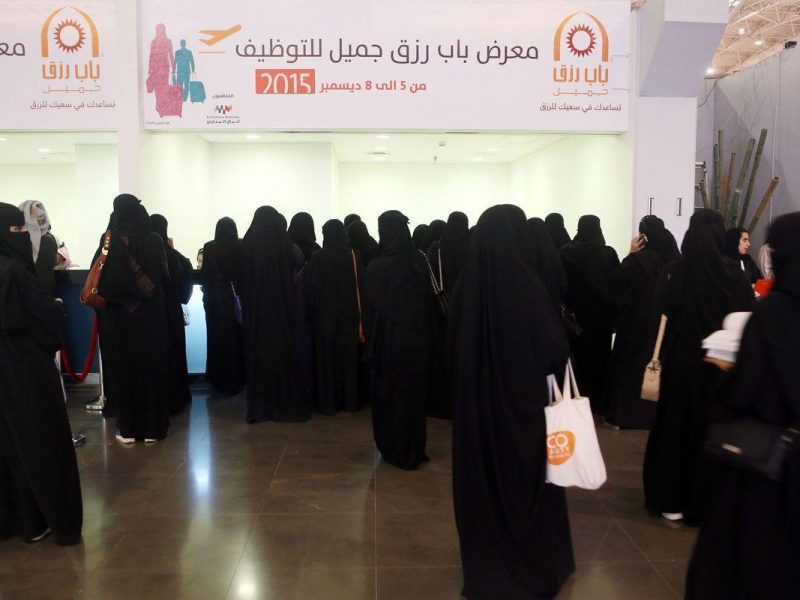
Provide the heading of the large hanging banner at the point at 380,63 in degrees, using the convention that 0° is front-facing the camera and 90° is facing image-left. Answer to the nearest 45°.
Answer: approximately 0°

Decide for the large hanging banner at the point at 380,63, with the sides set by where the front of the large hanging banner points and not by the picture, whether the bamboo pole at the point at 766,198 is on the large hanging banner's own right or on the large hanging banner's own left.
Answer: on the large hanging banner's own left

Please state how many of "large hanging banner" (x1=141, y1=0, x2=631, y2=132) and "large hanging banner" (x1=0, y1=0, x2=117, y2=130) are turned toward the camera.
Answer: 2

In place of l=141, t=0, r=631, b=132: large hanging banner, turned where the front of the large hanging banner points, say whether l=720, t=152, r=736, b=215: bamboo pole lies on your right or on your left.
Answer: on your left

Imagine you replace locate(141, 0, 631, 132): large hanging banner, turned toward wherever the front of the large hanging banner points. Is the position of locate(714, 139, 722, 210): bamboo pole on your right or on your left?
on your left

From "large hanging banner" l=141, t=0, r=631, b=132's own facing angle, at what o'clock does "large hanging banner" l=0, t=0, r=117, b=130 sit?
"large hanging banner" l=0, t=0, r=117, b=130 is roughly at 3 o'clock from "large hanging banner" l=141, t=0, r=631, b=132.

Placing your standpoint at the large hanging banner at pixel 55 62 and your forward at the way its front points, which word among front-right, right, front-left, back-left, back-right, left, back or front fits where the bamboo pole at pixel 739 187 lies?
left

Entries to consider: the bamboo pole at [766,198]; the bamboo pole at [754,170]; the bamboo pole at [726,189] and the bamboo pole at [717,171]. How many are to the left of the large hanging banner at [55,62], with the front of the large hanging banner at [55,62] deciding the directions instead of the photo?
4

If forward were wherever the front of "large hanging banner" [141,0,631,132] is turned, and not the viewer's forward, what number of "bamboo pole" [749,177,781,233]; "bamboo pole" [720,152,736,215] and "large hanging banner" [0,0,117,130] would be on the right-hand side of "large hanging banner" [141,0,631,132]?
1
